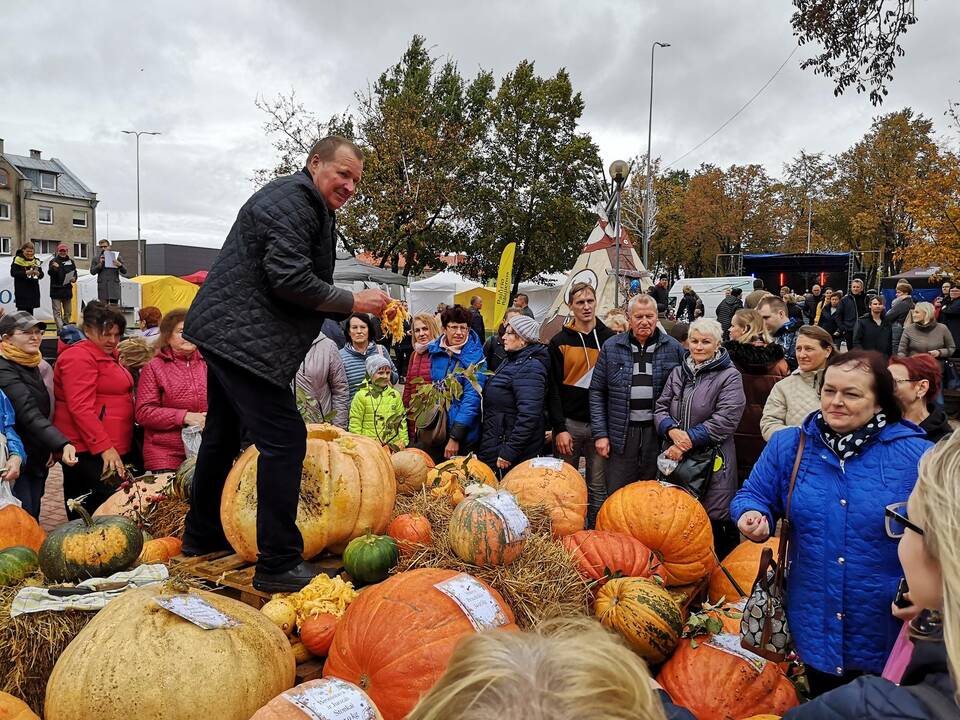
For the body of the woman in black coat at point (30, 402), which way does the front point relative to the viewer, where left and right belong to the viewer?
facing the viewer and to the right of the viewer

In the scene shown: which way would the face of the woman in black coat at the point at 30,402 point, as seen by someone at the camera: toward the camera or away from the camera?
toward the camera

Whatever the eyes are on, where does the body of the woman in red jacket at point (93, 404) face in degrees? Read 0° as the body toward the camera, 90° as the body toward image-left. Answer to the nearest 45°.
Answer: approximately 315°

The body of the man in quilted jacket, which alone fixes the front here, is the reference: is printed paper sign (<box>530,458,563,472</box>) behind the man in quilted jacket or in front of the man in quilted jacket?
in front

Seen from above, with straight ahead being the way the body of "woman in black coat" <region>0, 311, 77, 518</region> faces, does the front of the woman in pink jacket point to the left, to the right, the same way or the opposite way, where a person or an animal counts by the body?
the same way

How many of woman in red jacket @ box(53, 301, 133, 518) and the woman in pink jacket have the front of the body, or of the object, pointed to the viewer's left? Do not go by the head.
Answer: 0

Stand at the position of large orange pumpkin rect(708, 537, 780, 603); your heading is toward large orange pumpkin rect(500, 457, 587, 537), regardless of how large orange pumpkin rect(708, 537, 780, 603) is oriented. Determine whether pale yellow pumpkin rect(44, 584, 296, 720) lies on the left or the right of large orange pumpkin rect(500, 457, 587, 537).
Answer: left

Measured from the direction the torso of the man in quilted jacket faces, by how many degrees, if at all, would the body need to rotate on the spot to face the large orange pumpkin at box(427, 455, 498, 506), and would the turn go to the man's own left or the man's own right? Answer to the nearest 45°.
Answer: approximately 45° to the man's own left

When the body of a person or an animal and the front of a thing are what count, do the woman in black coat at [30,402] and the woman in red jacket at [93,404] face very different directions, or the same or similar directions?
same or similar directions

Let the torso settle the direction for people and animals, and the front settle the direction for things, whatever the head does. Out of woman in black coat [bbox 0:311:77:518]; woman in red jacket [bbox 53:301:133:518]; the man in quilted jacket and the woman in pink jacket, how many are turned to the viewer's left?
0

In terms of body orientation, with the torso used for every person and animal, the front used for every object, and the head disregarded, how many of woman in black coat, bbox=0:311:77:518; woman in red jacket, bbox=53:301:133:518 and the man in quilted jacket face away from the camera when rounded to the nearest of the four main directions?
0

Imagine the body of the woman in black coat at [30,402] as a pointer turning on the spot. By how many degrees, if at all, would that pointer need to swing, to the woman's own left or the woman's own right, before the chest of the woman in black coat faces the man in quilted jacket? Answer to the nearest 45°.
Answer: approximately 45° to the woman's own right

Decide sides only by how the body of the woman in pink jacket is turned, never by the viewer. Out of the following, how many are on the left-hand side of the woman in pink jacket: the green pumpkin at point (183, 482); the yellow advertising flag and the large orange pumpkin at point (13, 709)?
1

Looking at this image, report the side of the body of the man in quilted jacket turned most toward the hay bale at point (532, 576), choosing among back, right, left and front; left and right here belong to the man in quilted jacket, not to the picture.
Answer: front

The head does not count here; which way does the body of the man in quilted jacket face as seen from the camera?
to the viewer's right

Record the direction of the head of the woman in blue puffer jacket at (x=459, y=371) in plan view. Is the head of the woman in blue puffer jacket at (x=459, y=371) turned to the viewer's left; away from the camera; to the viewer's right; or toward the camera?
toward the camera

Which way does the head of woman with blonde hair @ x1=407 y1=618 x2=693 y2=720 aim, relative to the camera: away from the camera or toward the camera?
away from the camera

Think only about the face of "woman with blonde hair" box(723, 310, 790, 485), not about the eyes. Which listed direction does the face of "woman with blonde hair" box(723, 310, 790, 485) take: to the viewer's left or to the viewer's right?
to the viewer's left

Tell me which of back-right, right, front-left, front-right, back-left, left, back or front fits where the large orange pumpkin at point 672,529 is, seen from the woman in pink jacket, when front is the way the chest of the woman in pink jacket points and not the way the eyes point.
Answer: front

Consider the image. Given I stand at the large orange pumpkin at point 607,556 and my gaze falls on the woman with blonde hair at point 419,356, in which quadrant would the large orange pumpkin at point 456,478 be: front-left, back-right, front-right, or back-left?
front-left
